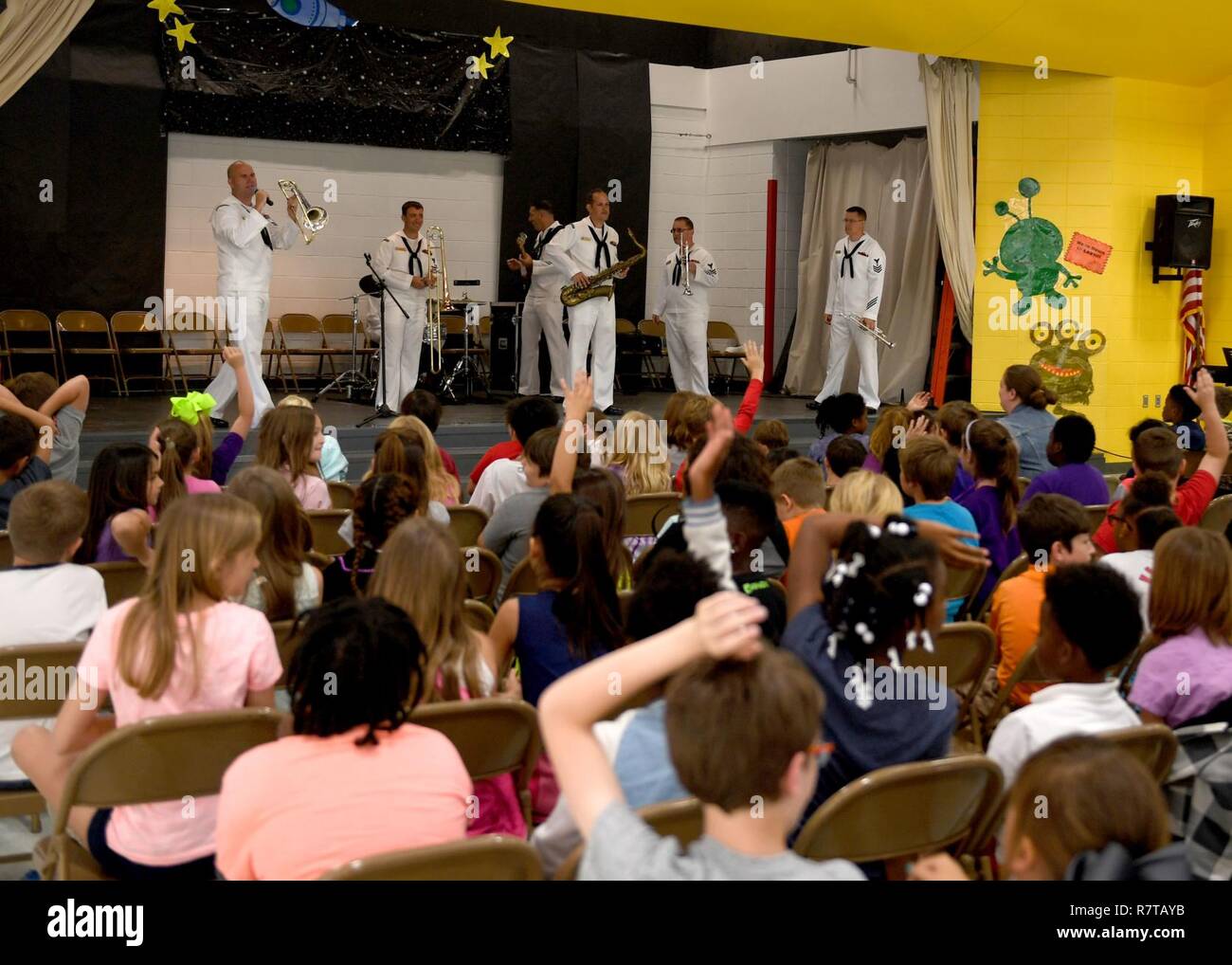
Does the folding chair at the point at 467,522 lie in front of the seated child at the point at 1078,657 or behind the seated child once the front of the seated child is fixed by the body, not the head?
in front

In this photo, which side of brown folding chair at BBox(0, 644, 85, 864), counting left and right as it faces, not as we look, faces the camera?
back

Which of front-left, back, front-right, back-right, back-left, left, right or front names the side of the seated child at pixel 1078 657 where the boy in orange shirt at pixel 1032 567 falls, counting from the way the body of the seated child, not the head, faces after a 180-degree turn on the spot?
back-left

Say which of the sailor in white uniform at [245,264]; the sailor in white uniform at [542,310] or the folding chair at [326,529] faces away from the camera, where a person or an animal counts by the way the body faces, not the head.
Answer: the folding chair

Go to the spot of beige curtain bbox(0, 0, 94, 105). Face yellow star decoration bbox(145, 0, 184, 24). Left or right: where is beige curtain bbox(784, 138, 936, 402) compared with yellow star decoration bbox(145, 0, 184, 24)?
right

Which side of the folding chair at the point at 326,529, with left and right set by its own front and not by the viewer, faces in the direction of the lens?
back

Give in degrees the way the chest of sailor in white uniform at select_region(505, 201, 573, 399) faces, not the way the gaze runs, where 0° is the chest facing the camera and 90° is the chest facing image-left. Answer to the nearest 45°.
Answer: approximately 45°

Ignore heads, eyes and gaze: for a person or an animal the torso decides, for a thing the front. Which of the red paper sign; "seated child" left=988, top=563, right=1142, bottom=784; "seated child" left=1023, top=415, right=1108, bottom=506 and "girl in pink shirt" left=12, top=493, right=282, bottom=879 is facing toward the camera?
the red paper sign

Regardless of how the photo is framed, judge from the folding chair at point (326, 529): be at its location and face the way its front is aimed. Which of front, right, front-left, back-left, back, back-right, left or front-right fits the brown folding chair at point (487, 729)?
back

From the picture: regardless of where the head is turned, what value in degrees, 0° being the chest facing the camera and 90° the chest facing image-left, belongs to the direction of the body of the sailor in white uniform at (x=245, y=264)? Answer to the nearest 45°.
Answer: approximately 315°

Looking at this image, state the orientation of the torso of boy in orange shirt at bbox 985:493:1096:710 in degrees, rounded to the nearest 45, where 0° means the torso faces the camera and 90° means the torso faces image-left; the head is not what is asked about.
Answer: approximately 225°

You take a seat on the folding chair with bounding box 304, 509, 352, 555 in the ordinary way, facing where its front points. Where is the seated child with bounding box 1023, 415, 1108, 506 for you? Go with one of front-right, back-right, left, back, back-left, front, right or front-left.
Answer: right

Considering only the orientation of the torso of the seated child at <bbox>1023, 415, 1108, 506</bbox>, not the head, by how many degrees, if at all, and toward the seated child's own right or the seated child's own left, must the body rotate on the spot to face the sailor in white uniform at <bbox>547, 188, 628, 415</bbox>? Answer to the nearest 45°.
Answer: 0° — they already face them

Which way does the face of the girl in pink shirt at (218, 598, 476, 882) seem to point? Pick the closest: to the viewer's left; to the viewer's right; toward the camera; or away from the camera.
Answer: away from the camera

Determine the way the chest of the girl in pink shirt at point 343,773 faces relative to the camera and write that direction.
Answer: away from the camera
